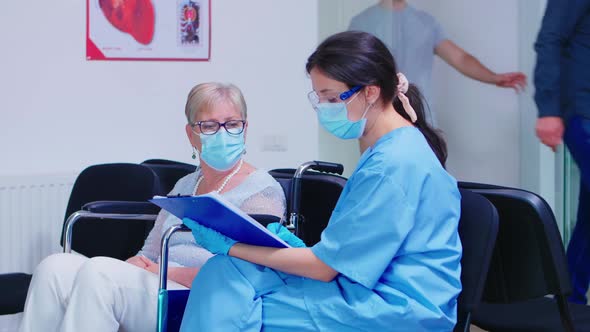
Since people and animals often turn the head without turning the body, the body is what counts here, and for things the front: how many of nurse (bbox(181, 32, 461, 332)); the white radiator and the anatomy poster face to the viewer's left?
1

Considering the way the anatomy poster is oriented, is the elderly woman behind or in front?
in front

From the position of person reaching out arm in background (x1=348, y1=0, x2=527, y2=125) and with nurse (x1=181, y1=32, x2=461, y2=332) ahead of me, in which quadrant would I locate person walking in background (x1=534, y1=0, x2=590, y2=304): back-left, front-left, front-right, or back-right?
front-left

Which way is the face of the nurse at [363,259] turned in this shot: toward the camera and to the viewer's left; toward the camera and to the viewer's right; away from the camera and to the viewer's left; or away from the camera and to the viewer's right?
toward the camera and to the viewer's left

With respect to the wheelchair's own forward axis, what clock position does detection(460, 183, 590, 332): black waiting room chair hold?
The black waiting room chair is roughly at 7 o'clock from the wheelchair.

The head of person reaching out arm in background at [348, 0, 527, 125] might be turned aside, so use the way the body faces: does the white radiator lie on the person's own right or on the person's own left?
on the person's own right

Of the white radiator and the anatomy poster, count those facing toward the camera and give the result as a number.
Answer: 2

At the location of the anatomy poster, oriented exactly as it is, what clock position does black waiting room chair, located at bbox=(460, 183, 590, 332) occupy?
The black waiting room chair is roughly at 11 o'clock from the anatomy poster.

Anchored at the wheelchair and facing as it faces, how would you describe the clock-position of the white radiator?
The white radiator is roughly at 3 o'clock from the wheelchair.

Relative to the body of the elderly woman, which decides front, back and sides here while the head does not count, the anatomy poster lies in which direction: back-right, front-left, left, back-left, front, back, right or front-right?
back-right

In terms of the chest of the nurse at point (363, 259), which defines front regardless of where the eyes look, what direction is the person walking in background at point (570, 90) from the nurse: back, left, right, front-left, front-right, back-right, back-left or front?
back-right

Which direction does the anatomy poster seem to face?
toward the camera

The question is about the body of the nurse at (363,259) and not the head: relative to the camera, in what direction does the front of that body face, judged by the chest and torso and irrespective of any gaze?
to the viewer's left

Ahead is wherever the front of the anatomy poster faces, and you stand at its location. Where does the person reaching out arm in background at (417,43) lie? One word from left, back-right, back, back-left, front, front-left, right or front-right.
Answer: left
